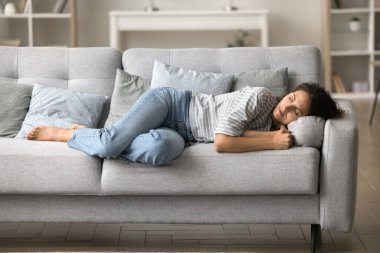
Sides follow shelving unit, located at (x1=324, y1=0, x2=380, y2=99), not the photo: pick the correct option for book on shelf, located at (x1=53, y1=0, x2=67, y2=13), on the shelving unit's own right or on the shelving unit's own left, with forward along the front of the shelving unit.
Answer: on the shelving unit's own right

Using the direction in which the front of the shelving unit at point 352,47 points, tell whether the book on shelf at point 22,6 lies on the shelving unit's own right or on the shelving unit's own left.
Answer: on the shelving unit's own right

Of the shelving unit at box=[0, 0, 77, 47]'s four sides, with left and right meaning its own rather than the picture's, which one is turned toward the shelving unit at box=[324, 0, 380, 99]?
left

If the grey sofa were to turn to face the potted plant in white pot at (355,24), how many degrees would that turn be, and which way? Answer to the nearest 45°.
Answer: approximately 180°

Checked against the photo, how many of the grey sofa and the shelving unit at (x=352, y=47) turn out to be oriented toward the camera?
2

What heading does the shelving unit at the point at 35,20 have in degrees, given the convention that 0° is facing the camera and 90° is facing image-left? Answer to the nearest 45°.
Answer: approximately 0°

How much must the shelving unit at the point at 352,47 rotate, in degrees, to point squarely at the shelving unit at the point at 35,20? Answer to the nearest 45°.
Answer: approximately 90° to its right

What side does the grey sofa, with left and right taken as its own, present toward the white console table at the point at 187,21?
back
